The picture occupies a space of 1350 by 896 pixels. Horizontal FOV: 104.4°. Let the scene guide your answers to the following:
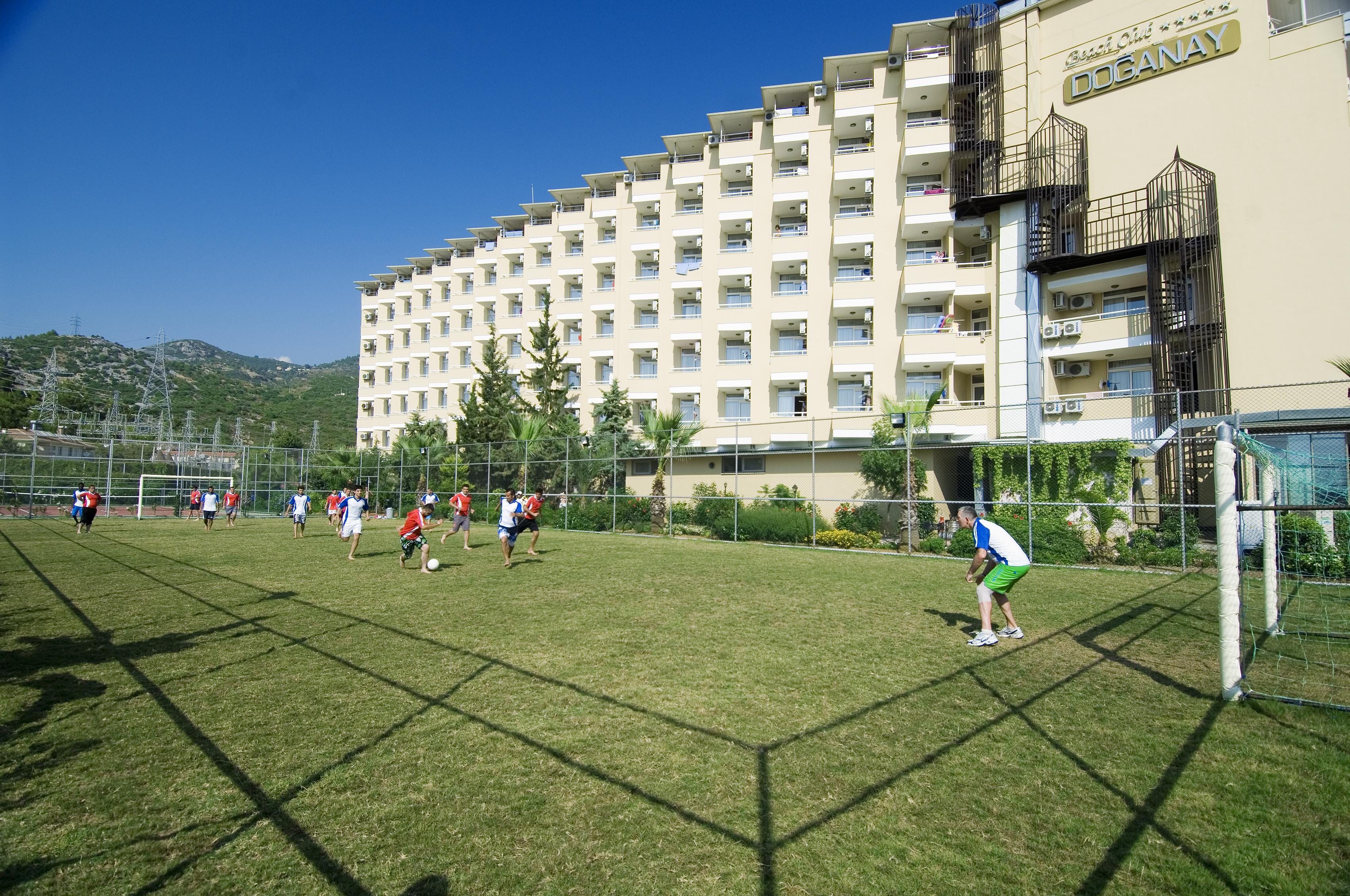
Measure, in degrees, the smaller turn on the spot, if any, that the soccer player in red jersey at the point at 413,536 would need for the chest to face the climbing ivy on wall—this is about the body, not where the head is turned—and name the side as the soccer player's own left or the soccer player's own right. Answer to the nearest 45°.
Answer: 0° — they already face it

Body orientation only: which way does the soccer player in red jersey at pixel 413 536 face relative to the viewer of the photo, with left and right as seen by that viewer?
facing to the right of the viewer

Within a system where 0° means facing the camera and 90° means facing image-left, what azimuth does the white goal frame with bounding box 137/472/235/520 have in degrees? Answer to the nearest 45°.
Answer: approximately 0°

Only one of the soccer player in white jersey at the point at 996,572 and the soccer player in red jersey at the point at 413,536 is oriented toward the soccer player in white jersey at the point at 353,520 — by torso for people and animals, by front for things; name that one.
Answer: the soccer player in white jersey at the point at 996,572

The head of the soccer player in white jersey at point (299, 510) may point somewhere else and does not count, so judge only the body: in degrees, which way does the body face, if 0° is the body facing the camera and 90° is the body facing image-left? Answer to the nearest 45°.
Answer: approximately 0°

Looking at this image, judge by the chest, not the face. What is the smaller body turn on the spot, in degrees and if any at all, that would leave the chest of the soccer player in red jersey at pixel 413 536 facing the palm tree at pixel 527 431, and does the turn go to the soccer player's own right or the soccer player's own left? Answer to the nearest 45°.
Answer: approximately 90° to the soccer player's own left

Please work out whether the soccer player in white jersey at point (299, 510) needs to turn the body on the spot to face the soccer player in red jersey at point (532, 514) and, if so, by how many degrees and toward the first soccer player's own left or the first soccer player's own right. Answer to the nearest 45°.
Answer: approximately 45° to the first soccer player's own left

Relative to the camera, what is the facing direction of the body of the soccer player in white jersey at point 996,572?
to the viewer's left

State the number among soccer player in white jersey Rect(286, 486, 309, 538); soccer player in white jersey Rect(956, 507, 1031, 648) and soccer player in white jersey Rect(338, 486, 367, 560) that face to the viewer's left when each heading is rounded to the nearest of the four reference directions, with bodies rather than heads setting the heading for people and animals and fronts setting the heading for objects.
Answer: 1

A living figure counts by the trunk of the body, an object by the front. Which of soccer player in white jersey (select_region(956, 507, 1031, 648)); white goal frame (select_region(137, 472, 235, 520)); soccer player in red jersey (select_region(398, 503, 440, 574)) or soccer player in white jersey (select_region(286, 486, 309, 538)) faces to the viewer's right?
the soccer player in red jersey

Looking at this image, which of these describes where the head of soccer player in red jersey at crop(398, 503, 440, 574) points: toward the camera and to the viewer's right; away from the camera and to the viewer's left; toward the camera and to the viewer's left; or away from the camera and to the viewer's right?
toward the camera and to the viewer's right
